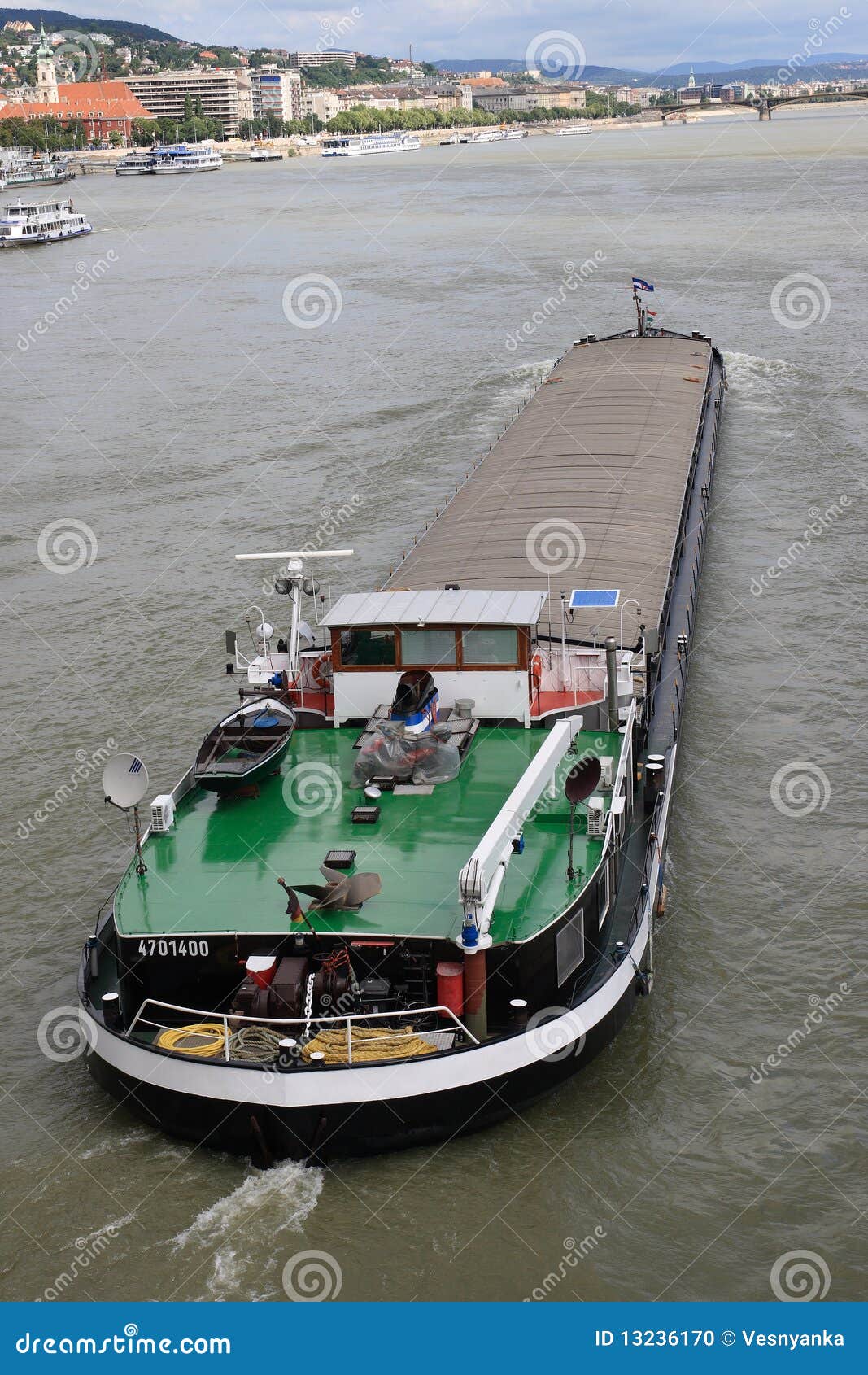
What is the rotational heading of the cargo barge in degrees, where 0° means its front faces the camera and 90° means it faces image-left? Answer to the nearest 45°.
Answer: approximately 180°

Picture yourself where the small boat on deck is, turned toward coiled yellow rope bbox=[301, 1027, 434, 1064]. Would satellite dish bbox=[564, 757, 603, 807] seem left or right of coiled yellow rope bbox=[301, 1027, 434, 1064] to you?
left

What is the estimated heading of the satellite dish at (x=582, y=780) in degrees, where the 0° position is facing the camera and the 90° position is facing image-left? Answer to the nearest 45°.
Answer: approximately 45°
